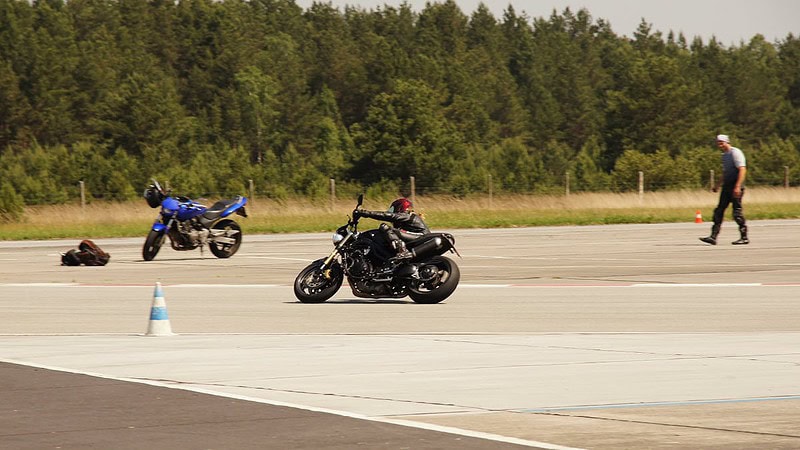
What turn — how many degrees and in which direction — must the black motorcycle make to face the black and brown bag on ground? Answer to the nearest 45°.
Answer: approximately 45° to its right

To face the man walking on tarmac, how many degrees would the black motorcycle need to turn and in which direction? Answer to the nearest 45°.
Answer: approximately 135° to its right

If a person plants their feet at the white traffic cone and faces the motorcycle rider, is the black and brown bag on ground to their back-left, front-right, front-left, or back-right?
front-left

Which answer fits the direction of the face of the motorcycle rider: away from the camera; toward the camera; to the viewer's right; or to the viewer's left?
to the viewer's left

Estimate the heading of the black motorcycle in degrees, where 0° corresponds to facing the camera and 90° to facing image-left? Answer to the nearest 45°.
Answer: approximately 90°

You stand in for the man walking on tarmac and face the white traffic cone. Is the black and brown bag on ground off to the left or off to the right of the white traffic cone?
right
